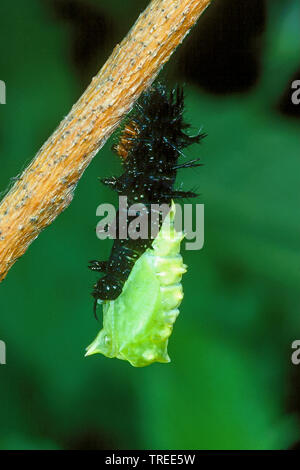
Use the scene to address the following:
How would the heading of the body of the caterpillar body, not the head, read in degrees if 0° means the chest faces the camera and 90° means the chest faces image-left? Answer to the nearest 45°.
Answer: approximately 90°
